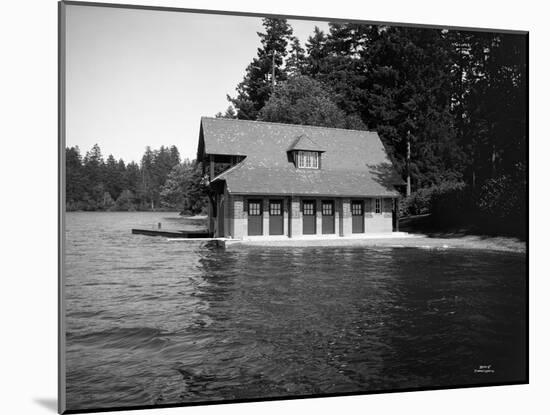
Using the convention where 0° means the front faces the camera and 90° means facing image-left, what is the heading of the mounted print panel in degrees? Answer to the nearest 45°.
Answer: approximately 315°
